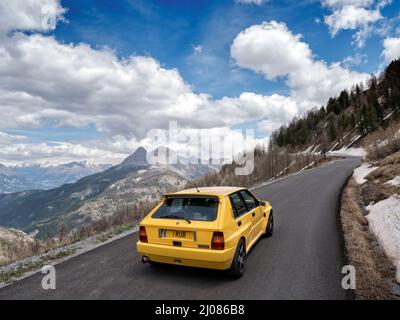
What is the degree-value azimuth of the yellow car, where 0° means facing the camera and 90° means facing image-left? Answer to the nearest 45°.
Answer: approximately 225°
